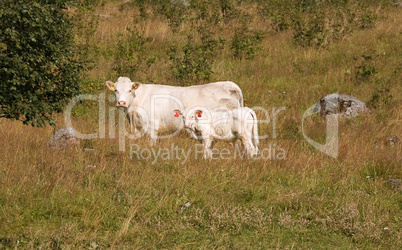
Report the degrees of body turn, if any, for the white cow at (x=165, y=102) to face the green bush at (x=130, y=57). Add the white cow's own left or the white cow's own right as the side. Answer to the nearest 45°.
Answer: approximately 90° to the white cow's own right

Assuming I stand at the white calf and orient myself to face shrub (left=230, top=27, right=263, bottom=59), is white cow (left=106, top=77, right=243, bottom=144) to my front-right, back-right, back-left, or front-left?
front-left

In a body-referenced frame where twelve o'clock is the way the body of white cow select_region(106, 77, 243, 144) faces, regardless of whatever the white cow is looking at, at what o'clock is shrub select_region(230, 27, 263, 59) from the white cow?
The shrub is roughly at 4 o'clock from the white cow.

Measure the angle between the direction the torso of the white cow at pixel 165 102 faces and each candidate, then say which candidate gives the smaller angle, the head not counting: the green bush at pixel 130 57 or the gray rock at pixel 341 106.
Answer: the green bush

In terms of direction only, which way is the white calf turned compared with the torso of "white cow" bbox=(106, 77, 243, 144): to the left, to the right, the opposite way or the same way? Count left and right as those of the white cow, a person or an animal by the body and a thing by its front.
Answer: the same way

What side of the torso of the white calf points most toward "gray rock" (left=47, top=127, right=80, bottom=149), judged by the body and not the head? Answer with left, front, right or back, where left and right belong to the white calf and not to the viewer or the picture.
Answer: front

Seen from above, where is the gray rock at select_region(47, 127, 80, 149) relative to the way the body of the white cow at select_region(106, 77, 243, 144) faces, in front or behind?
in front

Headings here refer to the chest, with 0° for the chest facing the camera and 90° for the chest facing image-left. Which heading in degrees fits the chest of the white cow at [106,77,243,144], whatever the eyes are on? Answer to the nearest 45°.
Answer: approximately 90°

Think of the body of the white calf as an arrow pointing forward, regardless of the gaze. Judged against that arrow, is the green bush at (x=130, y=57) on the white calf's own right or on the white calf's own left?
on the white calf's own right

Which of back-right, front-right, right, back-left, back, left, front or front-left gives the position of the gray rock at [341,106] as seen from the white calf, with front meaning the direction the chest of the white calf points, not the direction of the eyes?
back-right

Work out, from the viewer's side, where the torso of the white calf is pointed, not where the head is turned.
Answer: to the viewer's left

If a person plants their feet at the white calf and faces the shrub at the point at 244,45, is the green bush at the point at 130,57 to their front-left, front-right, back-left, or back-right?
front-left

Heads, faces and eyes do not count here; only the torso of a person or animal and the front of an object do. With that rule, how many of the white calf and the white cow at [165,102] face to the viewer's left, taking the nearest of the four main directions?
2

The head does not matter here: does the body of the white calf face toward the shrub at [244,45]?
no
